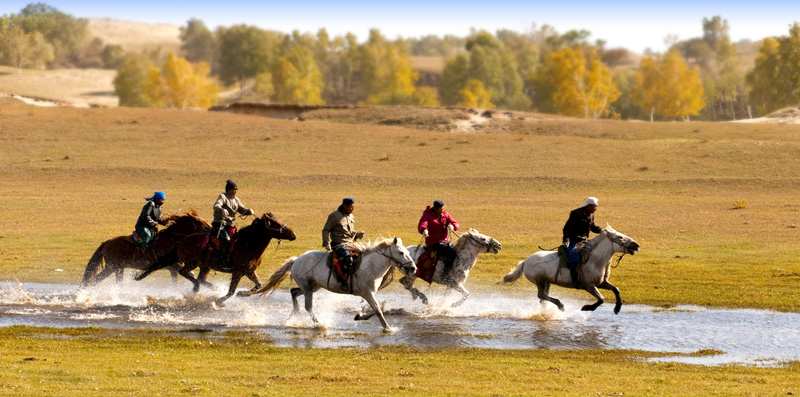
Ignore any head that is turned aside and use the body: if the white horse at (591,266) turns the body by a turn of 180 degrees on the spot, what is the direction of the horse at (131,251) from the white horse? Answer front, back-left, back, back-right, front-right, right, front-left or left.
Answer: front

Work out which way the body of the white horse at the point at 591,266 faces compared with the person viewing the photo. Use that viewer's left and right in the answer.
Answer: facing to the right of the viewer

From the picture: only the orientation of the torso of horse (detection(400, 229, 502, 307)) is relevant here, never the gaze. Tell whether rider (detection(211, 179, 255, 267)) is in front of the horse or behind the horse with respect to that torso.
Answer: behind

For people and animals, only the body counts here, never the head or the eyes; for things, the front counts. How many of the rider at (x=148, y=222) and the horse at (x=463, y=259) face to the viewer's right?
2

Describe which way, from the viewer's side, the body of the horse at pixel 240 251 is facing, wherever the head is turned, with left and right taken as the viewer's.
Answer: facing to the right of the viewer

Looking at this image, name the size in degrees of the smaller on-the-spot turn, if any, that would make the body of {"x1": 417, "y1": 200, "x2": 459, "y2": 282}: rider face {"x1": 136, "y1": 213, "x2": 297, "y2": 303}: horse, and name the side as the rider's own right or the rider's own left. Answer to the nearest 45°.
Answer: approximately 135° to the rider's own right

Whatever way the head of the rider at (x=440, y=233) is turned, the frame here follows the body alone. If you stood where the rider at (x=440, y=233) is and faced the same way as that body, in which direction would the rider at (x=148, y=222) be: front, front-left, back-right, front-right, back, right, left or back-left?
back-right

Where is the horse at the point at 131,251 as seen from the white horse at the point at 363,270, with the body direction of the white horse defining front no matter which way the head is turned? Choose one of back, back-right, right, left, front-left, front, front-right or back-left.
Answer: back-left

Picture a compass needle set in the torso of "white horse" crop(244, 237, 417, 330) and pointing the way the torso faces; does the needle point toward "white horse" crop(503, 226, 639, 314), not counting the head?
yes

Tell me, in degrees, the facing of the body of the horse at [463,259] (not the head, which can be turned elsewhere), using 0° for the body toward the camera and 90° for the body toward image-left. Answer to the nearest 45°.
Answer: approximately 270°

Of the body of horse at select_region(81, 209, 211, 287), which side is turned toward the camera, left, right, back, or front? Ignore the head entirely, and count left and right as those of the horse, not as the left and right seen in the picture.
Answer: right

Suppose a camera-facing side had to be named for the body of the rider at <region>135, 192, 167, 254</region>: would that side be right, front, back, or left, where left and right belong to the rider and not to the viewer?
right
